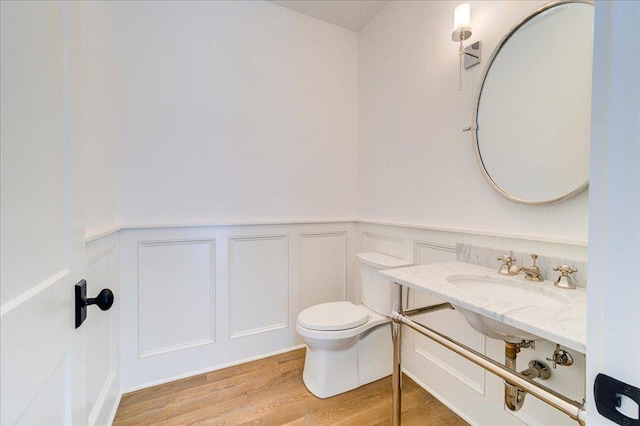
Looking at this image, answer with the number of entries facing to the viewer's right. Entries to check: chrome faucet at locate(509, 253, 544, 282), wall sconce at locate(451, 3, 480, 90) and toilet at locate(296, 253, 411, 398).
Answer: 0

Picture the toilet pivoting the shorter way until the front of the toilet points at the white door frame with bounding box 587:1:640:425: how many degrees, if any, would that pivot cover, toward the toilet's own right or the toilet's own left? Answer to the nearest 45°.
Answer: approximately 45° to the toilet's own left

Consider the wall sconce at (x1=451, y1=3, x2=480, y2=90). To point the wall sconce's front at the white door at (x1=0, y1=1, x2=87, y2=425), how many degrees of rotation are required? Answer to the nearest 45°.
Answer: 0° — it already faces it

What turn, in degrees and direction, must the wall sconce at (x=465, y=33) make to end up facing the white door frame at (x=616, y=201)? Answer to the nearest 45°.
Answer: approximately 45° to its left

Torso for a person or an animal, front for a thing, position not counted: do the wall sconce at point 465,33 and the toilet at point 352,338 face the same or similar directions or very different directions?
same or similar directions

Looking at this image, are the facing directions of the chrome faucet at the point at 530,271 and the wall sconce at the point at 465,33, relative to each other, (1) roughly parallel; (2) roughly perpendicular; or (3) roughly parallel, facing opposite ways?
roughly parallel

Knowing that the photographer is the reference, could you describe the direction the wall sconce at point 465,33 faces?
facing the viewer and to the left of the viewer

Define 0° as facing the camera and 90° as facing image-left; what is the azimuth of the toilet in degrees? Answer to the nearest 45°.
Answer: approximately 45°

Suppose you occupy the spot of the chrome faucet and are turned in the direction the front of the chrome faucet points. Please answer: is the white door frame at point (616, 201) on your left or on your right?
on your left

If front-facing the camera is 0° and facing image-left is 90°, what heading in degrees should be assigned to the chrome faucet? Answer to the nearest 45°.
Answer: approximately 45°

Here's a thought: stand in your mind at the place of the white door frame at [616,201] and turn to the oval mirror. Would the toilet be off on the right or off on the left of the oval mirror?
left

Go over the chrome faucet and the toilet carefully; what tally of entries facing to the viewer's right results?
0

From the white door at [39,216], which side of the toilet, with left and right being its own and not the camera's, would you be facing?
front
